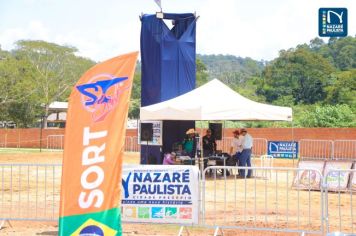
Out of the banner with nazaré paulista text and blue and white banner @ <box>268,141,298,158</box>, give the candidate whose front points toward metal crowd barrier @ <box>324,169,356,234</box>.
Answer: the blue and white banner

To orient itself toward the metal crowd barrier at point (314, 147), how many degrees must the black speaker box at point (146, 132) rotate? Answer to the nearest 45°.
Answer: approximately 135° to its left

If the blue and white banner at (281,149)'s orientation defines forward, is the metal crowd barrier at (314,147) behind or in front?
behind

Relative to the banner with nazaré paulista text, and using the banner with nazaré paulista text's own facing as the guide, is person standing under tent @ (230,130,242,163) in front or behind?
behind

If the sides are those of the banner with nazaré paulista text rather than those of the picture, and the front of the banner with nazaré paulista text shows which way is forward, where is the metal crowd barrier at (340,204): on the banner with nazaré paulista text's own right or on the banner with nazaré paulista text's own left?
on the banner with nazaré paulista text's own left

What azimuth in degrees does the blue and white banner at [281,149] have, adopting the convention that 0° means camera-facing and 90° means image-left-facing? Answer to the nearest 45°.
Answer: approximately 0°

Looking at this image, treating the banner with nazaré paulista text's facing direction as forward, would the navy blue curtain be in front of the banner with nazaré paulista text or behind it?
behind

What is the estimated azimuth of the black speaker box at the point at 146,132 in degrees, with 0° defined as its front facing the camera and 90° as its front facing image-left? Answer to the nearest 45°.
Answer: approximately 0°

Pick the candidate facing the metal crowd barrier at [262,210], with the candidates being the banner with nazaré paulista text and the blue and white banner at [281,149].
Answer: the blue and white banner
